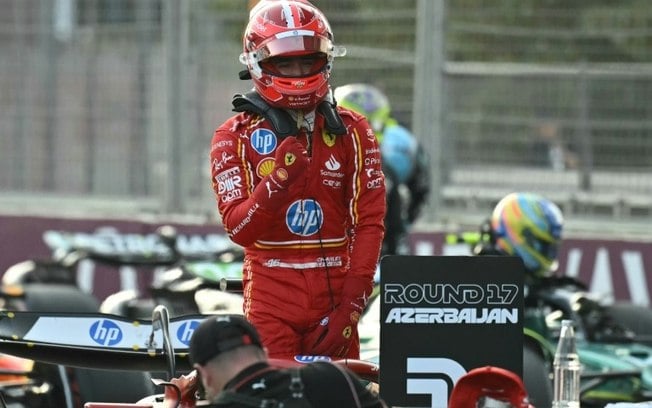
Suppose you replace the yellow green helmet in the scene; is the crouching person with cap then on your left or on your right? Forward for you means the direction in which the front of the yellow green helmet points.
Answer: on your left

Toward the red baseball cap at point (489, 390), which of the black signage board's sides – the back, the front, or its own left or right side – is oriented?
front

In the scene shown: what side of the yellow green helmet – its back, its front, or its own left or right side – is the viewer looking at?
left

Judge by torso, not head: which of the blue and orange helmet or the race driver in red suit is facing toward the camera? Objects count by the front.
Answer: the race driver in red suit

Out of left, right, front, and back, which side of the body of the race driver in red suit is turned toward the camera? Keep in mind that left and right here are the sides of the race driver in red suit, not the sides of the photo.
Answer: front

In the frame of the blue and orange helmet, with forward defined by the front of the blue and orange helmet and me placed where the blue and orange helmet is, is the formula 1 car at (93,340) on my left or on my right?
on my right

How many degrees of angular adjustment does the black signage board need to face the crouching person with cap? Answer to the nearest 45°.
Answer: approximately 45° to its right

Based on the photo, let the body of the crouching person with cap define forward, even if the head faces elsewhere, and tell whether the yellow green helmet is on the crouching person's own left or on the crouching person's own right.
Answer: on the crouching person's own right

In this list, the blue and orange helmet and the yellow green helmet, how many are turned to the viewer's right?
1

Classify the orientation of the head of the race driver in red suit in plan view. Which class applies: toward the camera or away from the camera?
toward the camera

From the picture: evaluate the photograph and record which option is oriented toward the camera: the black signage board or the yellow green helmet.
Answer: the black signage board

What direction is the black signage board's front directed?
toward the camera
